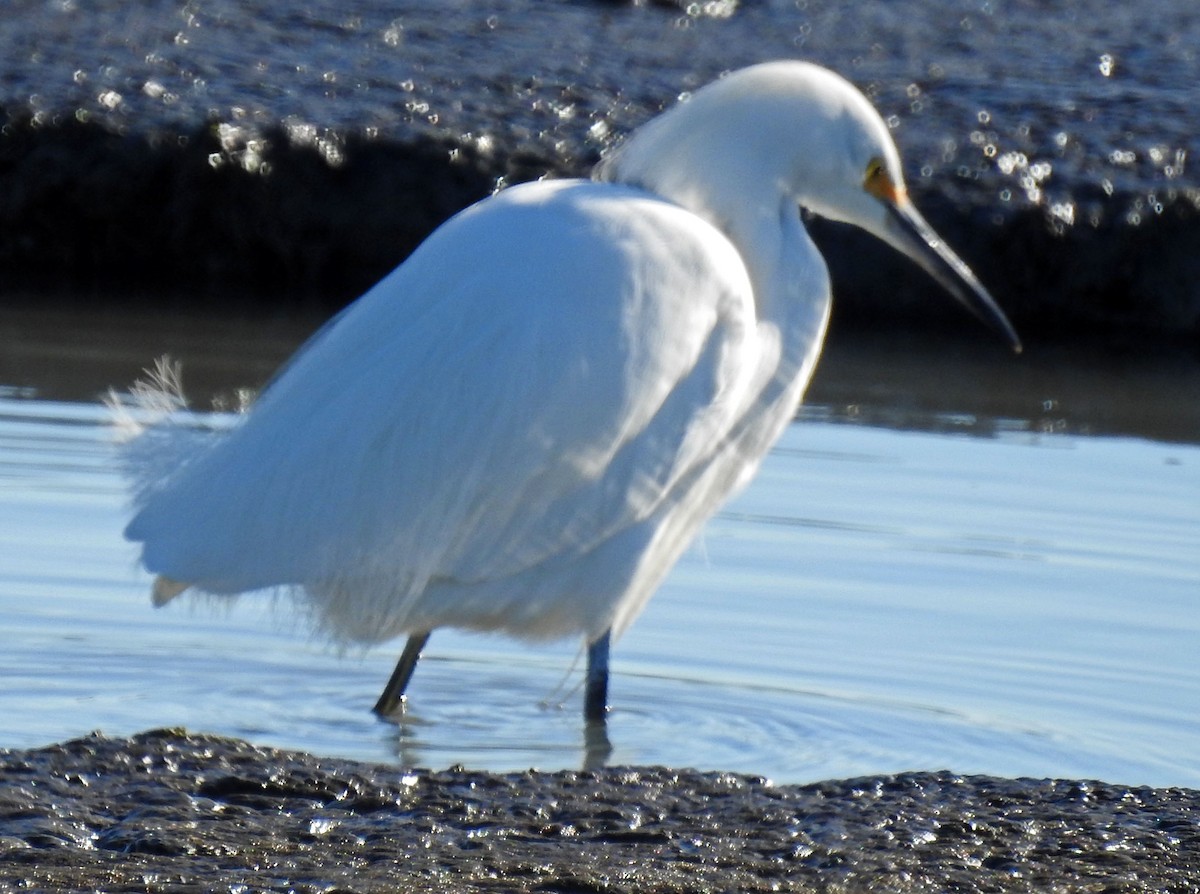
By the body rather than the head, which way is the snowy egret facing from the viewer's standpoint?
to the viewer's right
